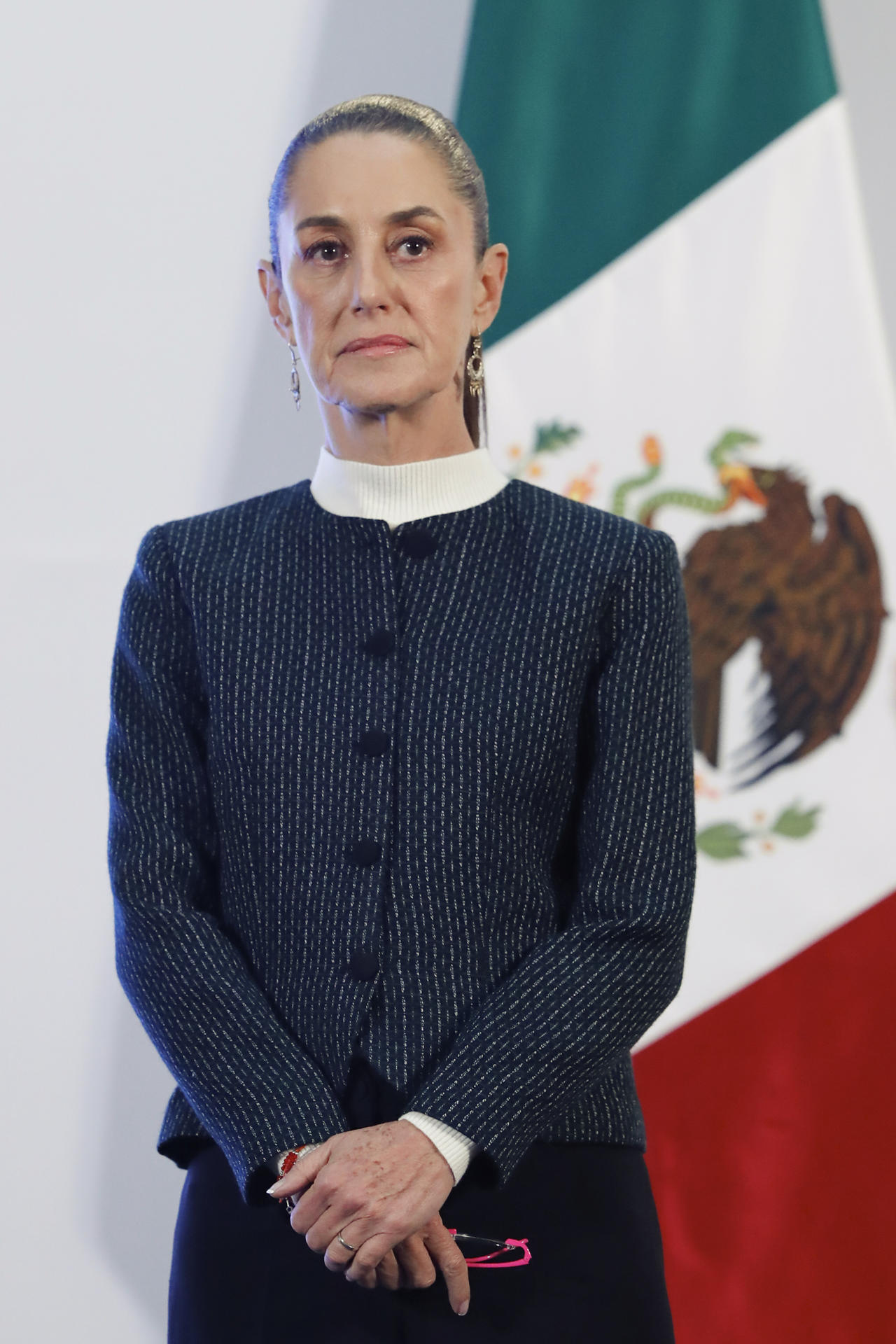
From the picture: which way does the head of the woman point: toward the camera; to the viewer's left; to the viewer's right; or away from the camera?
toward the camera

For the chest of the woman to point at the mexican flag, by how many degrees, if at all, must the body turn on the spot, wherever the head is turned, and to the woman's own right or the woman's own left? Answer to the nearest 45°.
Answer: approximately 135° to the woman's own left

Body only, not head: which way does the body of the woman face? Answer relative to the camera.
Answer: toward the camera
